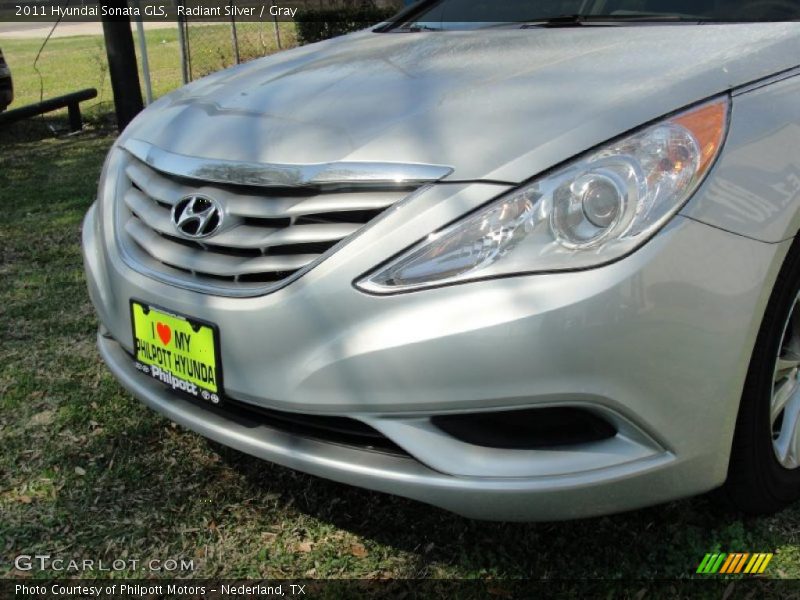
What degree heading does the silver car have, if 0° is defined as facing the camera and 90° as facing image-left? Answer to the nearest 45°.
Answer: approximately 45°

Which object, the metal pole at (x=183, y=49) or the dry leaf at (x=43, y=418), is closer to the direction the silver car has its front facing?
the dry leaf

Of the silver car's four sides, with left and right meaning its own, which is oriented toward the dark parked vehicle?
right

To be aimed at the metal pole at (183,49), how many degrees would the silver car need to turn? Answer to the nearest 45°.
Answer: approximately 135° to its right
